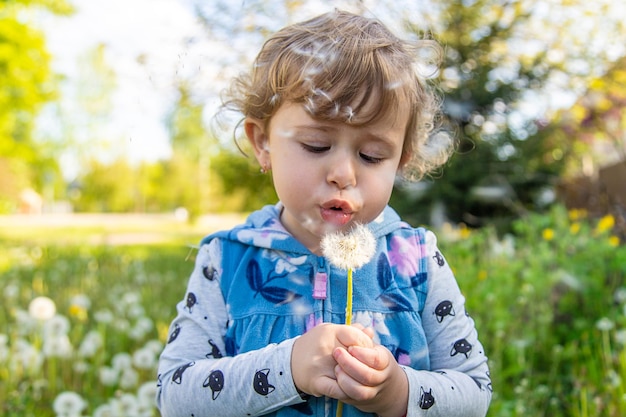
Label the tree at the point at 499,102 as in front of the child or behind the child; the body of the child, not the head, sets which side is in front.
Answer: behind

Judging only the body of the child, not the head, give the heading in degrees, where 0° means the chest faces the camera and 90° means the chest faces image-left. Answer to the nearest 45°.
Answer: approximately 0°
